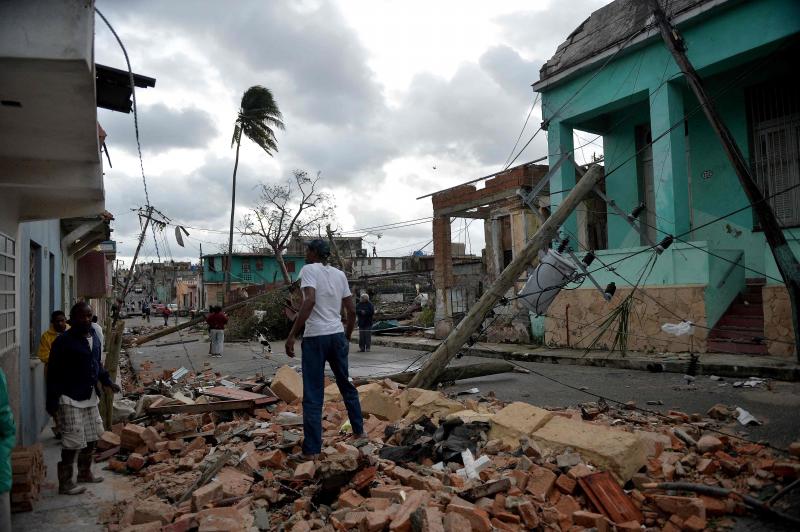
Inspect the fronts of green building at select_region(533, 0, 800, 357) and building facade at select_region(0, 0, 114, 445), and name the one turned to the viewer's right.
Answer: the building facade

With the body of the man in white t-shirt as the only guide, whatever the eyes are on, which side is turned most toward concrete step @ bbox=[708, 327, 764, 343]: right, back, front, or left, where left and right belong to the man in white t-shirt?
right

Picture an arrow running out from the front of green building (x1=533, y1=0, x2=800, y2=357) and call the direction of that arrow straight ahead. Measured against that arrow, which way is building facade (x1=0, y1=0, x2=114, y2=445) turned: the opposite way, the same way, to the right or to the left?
the opposite way

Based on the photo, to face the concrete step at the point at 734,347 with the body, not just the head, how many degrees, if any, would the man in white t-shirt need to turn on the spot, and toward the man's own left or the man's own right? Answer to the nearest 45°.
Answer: approximately 90° to the man's own right

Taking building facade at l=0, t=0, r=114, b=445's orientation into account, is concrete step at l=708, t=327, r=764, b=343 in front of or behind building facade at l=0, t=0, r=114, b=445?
in front

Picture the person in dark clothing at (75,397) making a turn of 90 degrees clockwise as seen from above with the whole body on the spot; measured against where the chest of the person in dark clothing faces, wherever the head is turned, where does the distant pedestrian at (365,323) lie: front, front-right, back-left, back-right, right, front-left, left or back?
back

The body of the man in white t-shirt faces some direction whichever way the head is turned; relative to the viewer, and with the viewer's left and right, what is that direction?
facing away from the viewer and to the left of the viewer

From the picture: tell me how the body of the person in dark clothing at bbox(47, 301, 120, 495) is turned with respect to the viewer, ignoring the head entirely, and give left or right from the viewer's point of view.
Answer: facing the viewer and to the right of the viewer

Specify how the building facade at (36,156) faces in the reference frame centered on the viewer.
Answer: facing to the right of the viewer

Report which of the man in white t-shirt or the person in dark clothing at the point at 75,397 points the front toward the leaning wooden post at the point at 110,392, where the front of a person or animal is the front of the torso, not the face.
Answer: the man in white t-shirt

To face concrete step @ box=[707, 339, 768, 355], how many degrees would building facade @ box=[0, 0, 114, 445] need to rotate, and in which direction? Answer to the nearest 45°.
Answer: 0° — it already faces it

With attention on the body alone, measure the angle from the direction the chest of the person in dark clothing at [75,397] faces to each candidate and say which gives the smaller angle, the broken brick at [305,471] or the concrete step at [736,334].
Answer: the broken brick

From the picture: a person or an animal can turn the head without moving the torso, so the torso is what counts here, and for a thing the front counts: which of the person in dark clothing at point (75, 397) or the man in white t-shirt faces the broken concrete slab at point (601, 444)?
the person in dark clothing

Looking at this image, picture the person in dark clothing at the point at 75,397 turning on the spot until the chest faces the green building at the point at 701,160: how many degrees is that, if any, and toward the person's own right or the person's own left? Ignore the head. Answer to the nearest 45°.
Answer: approximately 45° to the person's own left

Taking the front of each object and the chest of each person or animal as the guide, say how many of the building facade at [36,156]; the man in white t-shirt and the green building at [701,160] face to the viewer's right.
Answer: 1

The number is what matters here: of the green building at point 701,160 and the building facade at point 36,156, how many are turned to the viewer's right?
1

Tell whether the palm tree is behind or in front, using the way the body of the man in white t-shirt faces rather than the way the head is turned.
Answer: in front

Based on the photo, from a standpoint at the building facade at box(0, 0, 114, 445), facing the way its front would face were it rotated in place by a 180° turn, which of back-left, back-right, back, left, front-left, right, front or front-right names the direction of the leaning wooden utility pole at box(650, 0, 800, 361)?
back

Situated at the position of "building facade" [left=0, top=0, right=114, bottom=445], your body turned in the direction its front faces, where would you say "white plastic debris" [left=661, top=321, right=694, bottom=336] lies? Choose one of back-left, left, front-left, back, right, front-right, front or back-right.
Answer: front
